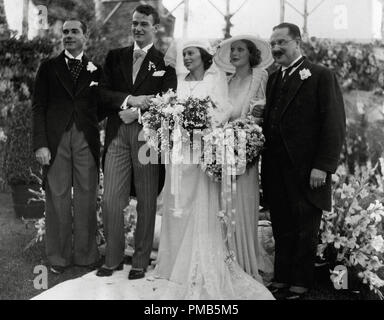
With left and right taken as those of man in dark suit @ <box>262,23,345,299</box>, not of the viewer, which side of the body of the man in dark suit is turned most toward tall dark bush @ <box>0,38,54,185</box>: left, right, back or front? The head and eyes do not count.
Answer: right

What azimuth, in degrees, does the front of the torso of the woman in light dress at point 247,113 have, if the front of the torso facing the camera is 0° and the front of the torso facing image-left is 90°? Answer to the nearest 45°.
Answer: approximately 45°

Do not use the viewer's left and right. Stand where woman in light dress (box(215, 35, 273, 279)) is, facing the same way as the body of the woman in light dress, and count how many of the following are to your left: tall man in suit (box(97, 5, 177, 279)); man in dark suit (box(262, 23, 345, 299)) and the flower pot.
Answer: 1

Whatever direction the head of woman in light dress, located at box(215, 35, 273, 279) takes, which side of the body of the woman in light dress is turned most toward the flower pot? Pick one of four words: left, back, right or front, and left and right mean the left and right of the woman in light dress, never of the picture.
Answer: right

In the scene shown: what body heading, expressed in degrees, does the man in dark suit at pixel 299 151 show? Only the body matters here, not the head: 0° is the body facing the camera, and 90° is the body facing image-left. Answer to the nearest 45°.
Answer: approximately 45°

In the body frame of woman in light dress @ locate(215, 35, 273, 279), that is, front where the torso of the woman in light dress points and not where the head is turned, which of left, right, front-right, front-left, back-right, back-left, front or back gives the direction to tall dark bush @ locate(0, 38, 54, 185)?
right

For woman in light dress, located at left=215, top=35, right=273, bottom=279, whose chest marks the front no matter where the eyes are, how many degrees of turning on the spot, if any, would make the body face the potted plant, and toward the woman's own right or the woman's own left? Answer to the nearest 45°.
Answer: approximately 90° to the woman's own right

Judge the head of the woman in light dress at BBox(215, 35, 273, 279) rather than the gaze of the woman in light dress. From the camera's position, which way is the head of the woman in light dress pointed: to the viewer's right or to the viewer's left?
to the viewer's left
